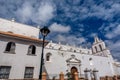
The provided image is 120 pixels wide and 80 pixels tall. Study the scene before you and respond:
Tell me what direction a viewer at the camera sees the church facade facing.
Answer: facing the viewer and to the right of the viewer
